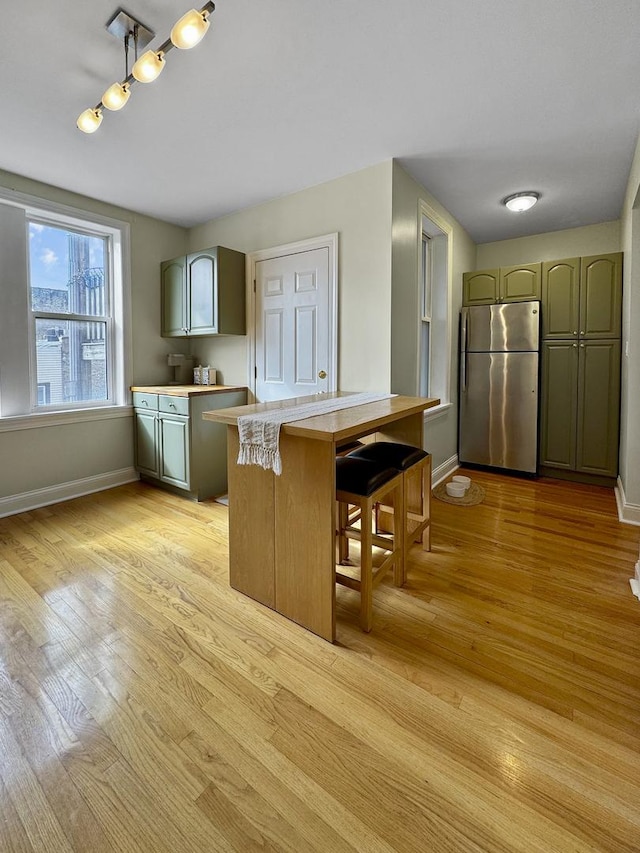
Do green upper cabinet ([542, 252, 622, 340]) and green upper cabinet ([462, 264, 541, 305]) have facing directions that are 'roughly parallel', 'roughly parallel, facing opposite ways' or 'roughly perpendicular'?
roughly parallel

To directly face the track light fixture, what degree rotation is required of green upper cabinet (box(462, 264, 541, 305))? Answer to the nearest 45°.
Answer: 0° — it already faces it

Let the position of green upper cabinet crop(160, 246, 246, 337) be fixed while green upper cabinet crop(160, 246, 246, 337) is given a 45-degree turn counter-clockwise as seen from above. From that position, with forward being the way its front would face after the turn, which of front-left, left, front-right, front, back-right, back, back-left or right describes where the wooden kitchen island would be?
front

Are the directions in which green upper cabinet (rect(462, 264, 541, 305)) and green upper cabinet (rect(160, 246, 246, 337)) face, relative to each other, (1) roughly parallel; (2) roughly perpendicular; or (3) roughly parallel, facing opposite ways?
roughly parallel

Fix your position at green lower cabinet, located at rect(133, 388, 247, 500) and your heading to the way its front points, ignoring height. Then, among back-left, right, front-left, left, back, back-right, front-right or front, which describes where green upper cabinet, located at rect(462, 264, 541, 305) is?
back-left

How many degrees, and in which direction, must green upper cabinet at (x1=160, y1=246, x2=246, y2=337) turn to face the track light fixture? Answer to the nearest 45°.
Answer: approximately 45° to its left

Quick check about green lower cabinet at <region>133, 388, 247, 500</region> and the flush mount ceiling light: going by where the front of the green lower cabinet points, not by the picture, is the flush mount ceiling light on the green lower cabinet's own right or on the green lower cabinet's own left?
on the green lower cabinet's own left

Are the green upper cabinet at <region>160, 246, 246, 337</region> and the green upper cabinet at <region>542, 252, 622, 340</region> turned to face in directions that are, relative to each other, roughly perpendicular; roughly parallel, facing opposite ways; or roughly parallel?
roughly parallel

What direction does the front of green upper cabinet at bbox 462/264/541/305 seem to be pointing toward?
toward the camera

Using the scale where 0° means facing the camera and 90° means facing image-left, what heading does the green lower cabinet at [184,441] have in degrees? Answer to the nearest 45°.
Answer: approximately 45°

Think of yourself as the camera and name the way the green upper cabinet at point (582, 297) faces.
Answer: facing the viewer

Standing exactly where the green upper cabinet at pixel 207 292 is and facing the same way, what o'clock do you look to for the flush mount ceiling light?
The flush mount ceiling light is roughly at 8 o'clock from the green upper cabinet.

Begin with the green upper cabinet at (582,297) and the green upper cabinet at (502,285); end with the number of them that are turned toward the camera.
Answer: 2
